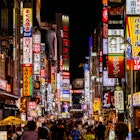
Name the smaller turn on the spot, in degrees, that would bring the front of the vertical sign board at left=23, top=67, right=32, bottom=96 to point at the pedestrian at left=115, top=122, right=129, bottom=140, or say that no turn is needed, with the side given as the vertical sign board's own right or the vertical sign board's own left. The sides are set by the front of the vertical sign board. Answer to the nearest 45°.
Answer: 0° — it already faces them

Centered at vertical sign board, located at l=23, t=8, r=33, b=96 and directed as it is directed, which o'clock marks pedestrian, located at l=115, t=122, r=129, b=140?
The pedestrian is roughly at 12 o'clock from the vertical sign board.

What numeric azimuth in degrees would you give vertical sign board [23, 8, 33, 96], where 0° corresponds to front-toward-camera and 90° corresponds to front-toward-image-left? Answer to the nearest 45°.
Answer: approximately 0°

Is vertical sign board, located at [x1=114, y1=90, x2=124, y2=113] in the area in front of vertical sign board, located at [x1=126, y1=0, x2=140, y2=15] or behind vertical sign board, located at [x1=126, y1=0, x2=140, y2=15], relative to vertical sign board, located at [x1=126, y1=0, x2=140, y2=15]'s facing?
behind

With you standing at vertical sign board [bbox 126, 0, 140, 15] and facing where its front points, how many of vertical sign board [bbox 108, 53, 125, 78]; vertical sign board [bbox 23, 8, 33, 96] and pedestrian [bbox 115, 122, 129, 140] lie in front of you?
1
